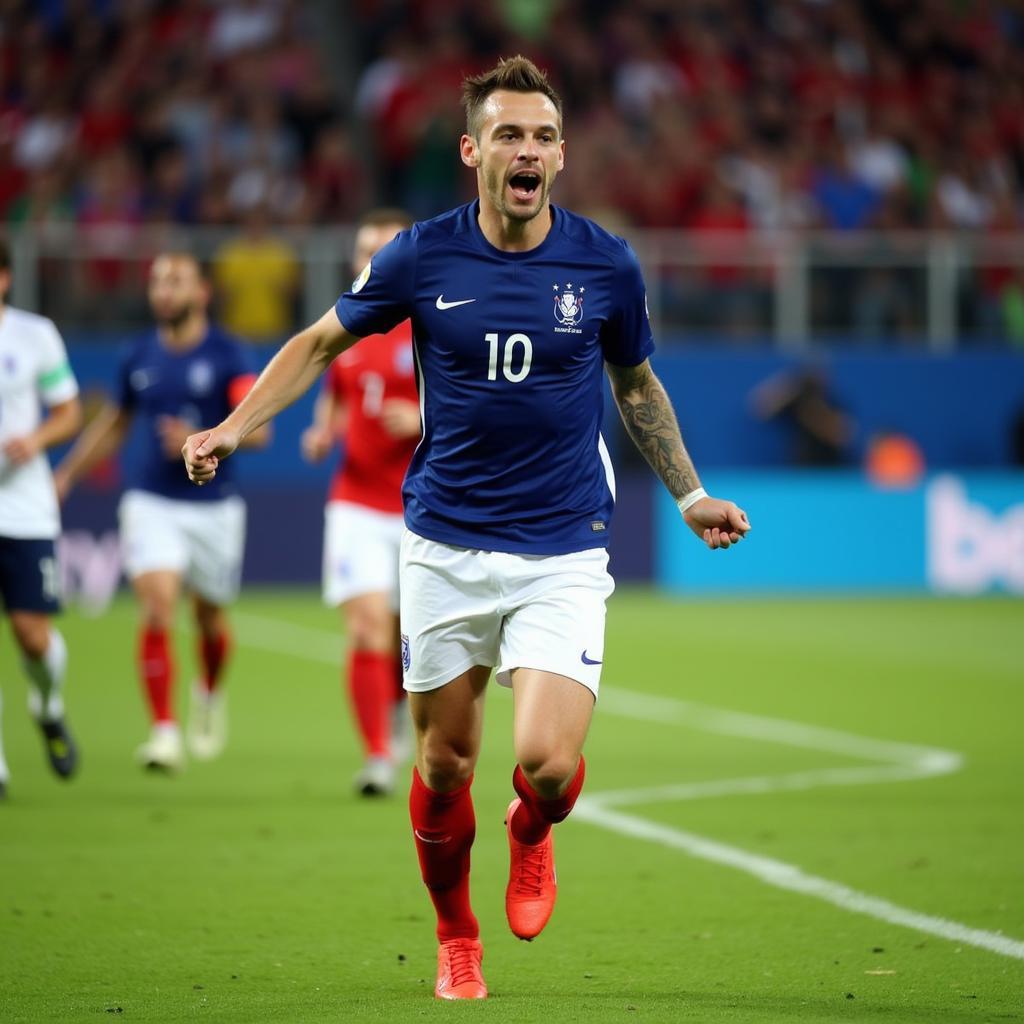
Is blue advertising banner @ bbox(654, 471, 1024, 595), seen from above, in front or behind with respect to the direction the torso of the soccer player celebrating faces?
behind

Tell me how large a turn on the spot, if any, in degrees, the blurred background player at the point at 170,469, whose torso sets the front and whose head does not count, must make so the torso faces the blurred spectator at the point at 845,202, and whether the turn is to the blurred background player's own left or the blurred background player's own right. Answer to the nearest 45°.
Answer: approximately 135° to the blurred background player's own left

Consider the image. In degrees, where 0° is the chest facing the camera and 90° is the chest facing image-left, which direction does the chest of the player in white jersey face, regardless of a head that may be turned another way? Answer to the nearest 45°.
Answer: approximately 0°

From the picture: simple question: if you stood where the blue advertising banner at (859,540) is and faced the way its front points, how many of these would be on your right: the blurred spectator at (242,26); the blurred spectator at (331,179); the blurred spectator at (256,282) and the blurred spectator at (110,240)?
4

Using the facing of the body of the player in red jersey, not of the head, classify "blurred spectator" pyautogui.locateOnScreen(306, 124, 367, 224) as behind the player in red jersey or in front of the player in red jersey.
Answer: behind

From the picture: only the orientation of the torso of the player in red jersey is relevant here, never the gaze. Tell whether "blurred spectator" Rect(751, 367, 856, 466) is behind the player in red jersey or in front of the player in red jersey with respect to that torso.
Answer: behind

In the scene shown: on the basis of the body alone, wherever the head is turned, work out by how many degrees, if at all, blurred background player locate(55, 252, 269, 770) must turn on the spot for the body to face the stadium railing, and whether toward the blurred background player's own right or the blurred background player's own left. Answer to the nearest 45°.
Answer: approximately 135° to the blurred background player's own left

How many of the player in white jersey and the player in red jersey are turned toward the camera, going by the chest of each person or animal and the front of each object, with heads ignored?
2

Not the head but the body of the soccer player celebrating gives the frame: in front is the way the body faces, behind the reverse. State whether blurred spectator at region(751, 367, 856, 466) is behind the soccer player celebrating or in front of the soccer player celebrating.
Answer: behind

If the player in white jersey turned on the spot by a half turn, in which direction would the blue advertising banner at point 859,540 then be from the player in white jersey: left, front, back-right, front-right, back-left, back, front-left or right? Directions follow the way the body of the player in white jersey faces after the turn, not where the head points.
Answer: front-right

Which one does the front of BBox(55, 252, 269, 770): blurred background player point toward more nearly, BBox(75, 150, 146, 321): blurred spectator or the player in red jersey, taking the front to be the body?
the player in red jersey

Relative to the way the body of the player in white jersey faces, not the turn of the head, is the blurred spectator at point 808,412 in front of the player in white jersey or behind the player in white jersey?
behind

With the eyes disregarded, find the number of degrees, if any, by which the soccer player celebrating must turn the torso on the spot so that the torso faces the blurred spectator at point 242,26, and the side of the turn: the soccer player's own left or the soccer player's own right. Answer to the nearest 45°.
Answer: approximately 180°

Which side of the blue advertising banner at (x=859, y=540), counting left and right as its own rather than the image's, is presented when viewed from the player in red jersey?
front

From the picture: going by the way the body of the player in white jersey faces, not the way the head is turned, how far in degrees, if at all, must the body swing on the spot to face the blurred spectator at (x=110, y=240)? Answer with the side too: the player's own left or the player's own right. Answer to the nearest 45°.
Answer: approximately 180°

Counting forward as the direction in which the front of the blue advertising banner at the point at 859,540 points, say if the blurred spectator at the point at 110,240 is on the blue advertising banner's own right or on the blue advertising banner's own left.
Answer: on the blue advertising banner's own right

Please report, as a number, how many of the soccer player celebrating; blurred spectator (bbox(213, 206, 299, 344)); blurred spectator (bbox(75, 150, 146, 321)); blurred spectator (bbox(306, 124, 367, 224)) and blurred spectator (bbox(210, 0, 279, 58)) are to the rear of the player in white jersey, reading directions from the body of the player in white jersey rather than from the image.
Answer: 4
